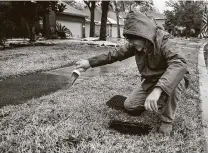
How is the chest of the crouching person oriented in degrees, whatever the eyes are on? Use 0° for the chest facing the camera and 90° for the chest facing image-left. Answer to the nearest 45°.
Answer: approximately 45°
